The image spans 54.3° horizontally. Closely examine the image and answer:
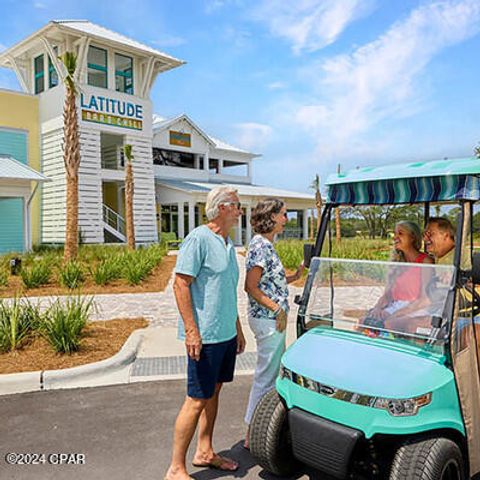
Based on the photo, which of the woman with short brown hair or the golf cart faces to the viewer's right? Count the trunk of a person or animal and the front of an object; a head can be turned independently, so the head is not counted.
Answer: the woman with short brown hair

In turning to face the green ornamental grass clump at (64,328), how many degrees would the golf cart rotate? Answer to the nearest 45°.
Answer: approximately 90° to its right

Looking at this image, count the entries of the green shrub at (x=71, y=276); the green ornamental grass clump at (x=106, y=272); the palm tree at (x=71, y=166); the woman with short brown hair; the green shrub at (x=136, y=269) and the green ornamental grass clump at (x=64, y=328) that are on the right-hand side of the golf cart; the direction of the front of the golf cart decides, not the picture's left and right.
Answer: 6

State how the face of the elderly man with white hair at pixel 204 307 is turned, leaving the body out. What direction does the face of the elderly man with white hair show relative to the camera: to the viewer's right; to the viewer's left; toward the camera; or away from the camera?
to the viewer's right

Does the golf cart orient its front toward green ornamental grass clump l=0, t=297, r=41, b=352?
no

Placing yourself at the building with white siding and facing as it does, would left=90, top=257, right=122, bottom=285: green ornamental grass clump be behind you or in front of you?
in front

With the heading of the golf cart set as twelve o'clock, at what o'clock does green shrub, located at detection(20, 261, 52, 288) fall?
The green shrub is roughly at 3 o'clock from the golf cart.

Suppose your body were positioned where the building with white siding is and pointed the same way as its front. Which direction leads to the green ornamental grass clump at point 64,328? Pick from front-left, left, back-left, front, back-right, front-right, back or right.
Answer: front-right

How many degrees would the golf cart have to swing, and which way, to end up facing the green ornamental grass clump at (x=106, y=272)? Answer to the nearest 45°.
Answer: approximately 90° to its right

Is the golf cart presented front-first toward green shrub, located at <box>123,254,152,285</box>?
no

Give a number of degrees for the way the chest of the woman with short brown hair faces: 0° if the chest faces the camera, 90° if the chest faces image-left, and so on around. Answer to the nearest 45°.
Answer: approximately 270°

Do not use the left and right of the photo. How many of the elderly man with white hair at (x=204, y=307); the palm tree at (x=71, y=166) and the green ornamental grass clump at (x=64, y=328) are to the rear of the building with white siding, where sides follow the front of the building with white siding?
0

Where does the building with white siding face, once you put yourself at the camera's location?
facing the viewer and to the right of the viewer

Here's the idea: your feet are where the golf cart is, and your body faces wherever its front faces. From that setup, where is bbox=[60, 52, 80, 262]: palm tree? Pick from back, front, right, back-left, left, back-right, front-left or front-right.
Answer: right

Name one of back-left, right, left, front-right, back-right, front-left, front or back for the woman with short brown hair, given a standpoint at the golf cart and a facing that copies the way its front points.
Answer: right

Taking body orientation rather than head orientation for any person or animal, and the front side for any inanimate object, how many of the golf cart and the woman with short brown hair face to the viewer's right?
1

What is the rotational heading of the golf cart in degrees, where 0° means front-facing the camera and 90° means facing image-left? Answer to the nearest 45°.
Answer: approximately 45°
